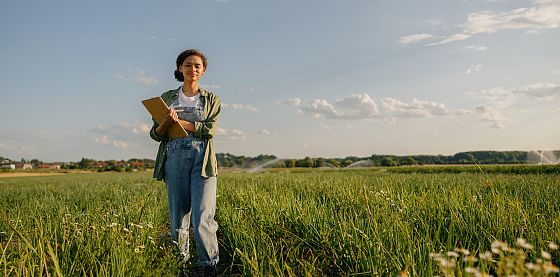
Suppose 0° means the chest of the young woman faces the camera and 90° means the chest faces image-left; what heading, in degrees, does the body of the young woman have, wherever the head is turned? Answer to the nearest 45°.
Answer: approximately 0°
